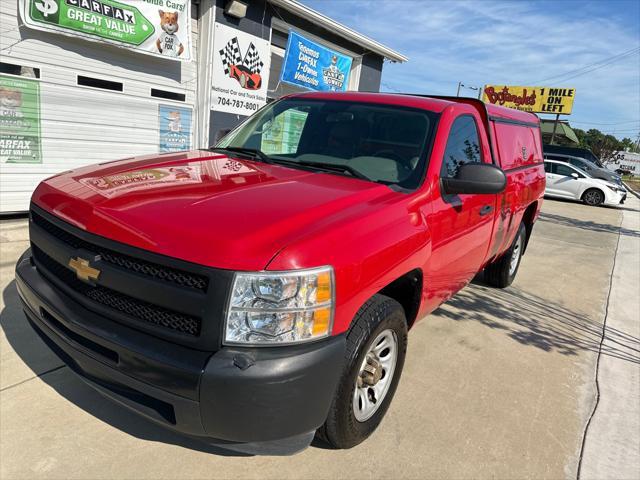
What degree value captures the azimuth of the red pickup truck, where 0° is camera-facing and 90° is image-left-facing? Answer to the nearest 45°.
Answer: approximately 45°

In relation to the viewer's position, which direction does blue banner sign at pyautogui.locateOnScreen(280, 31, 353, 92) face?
facing the viewer and to the right of the viewer

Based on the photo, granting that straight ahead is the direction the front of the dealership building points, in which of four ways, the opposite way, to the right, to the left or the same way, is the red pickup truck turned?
to the right

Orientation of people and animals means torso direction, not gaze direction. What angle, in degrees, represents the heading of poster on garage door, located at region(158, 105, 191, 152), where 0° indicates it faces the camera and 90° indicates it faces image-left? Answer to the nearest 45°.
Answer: approximately 315°

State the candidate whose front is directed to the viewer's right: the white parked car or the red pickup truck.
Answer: the white parked car

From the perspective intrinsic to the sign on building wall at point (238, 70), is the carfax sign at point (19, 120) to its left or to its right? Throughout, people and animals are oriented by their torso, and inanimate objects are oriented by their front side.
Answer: on its right

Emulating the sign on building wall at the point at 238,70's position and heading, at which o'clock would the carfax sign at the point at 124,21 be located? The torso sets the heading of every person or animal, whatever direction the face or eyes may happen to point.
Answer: The carfax sign is roughly at 3 o'clock from the sign on building wall.

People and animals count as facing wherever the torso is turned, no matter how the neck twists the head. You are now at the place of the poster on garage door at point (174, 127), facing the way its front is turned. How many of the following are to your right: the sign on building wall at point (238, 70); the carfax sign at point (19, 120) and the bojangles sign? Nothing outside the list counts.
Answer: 1

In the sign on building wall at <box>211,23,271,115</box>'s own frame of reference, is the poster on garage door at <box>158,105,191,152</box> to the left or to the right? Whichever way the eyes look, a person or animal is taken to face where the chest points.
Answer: on its right

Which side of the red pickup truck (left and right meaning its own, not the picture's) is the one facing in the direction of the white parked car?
back

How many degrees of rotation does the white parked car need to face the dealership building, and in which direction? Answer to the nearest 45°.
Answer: approximately 135° to its right

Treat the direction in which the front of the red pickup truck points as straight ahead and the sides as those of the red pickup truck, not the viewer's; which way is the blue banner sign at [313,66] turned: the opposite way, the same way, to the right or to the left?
to the left

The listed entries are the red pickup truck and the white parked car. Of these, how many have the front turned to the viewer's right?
1

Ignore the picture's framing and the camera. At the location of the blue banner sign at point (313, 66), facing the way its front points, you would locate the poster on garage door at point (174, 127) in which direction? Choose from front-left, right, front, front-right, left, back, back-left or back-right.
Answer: right

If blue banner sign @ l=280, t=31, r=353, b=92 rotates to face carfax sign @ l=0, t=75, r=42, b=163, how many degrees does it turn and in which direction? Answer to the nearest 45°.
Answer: approximately 90° to its right

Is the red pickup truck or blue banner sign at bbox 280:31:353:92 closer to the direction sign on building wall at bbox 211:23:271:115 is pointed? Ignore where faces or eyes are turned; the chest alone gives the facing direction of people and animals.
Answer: the red pickup truck
